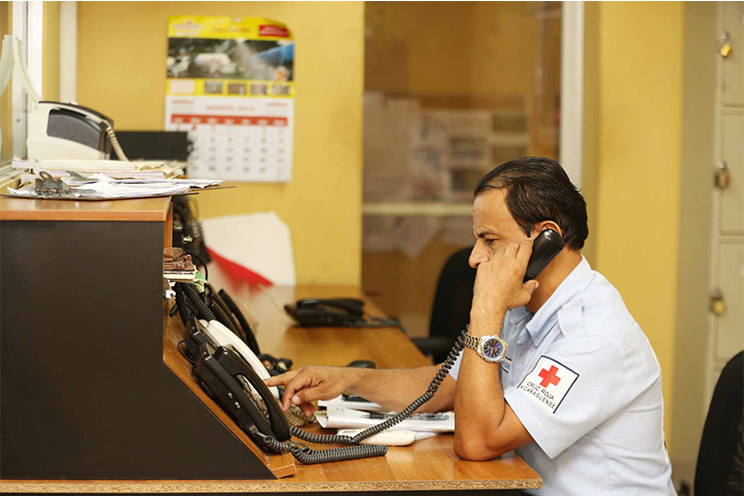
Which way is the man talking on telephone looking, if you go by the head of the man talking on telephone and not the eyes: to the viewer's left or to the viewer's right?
to the viewer's left

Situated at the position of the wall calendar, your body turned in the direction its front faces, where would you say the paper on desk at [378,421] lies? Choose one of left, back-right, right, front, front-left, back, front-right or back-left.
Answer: front

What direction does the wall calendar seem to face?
toward the camera

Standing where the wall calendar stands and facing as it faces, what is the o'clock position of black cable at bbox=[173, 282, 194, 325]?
The black cable is roughly at 12 o'clock from the wall calendar.

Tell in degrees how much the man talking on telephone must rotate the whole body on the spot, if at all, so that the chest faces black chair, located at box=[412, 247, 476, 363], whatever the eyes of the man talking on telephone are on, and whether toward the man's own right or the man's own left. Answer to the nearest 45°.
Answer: approximately 90° to the man's own right

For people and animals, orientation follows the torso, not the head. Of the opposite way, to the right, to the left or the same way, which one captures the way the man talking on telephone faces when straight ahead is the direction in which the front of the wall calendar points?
to the right

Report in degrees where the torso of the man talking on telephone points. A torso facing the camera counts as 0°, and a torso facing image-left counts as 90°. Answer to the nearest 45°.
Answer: approximately 90°

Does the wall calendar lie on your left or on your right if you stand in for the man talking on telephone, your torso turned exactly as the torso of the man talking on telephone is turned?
on your right

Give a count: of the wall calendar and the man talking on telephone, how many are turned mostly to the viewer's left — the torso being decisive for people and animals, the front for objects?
1

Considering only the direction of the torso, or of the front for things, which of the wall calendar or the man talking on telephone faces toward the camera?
the wall calendar

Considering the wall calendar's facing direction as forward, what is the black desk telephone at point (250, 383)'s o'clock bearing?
The black desk telephone is roughly at 12 o'clock from the wall calendar.

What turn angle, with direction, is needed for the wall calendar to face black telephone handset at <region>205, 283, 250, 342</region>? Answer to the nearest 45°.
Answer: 0° — it already faces it

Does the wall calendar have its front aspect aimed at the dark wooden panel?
yes
